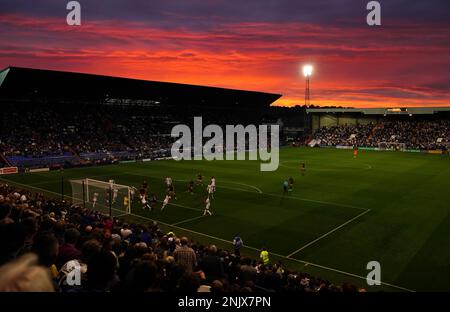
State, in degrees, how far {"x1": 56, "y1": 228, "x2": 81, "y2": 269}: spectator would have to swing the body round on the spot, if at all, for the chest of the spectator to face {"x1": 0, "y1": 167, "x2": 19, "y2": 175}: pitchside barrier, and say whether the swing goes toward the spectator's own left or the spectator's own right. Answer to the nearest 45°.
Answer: approximately 45° to the spectator's own left

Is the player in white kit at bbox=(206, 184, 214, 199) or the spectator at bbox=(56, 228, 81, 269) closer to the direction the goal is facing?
the player in white kit

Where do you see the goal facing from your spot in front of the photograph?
facing away from the viewer and to the right of the viewer

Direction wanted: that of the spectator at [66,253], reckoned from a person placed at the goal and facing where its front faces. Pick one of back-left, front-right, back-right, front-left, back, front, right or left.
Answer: back-right

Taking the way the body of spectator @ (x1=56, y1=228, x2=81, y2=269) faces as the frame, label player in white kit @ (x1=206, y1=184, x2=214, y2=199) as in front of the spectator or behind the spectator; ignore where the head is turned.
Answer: in front

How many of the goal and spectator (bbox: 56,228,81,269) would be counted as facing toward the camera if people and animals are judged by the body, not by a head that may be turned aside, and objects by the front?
0

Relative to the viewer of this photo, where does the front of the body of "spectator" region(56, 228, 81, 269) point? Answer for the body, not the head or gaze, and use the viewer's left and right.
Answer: facing away from the viewer and to the right of the viewer

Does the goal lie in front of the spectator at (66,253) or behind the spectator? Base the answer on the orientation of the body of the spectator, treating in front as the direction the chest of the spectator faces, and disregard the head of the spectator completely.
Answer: in front

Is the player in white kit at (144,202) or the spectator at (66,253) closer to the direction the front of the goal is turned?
the player in white kit
